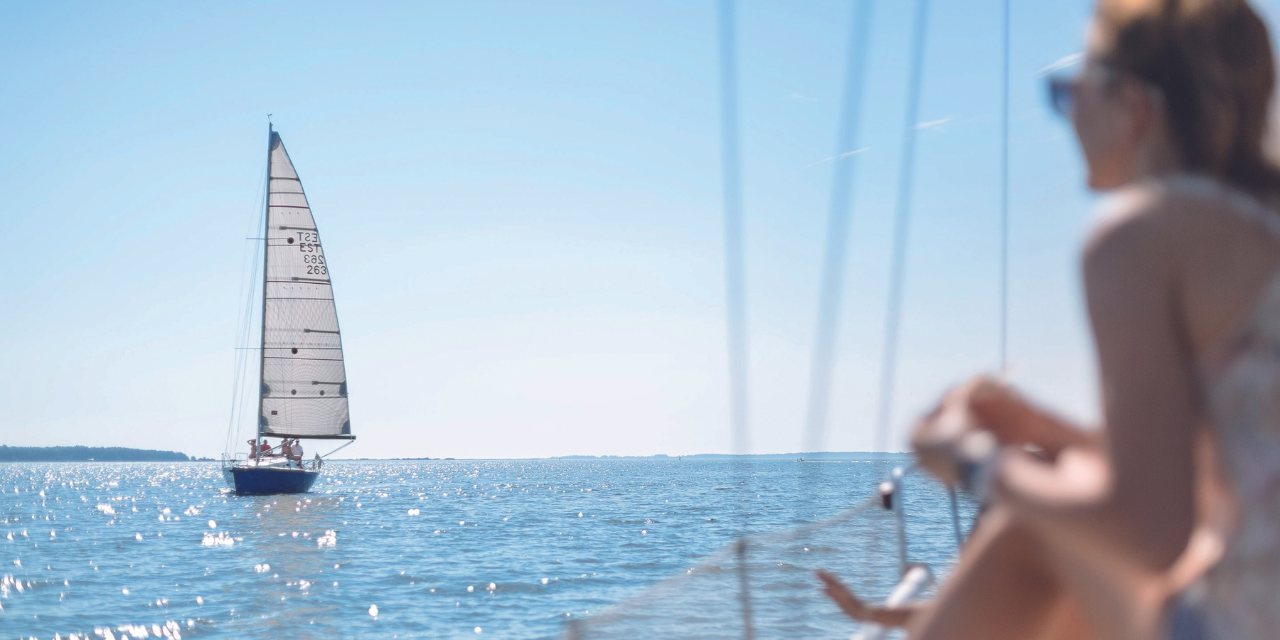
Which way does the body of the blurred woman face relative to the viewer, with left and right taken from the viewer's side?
facing away from the viewer and to the left of the viewer

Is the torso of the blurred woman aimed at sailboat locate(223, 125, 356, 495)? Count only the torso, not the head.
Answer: yes

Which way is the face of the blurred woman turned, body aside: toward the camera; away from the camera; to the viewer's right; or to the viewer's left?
to the viewer's left

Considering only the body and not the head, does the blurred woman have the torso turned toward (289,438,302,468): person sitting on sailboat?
yes
